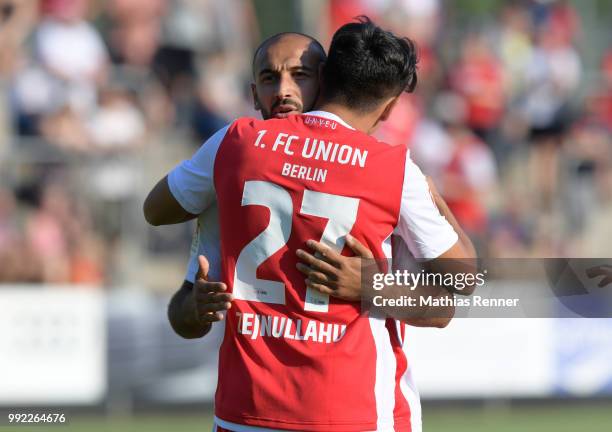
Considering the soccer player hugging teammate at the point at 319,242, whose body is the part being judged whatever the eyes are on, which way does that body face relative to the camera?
away from the camera
